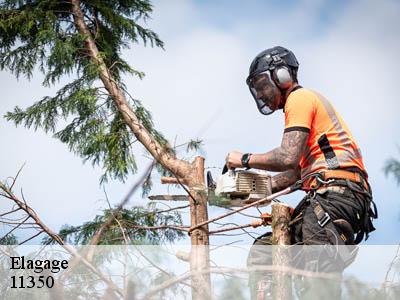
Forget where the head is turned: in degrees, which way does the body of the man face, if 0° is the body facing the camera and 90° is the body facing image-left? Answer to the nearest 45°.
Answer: approximately 90°

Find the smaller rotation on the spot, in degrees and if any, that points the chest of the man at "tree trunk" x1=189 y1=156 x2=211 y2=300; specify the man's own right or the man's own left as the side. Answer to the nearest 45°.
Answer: approximately 45° to the man's own right
